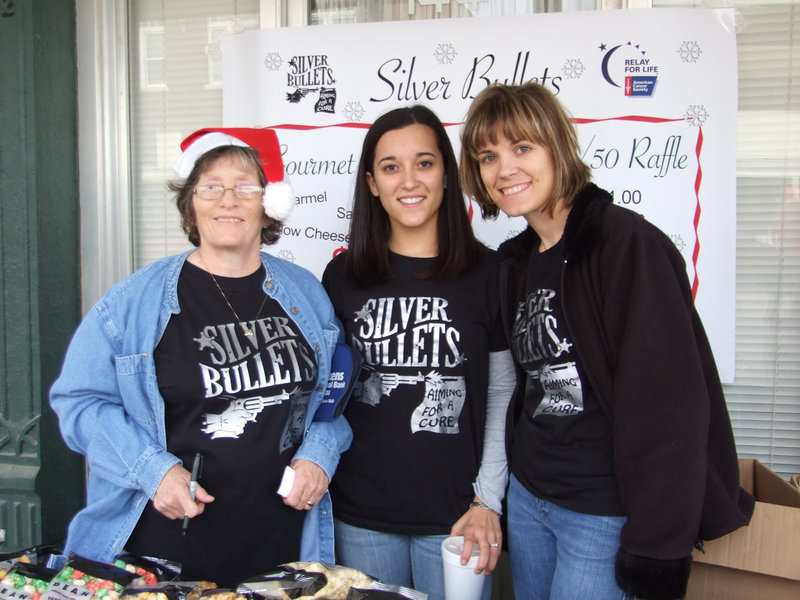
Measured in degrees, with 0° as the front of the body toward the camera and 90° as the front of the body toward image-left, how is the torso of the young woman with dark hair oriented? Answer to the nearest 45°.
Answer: approximately 0°

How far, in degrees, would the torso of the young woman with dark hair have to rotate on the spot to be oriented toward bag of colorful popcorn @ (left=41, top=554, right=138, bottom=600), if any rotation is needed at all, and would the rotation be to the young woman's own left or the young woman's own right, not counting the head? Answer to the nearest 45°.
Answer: approximately 45° to the young woman's own right

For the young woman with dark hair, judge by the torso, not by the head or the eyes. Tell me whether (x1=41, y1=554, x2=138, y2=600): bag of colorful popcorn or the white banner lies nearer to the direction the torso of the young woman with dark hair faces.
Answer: the bag of colorful popcorn

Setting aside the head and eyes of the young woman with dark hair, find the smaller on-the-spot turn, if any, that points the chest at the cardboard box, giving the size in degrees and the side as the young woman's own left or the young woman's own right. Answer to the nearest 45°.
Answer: approximately 90° to the young woman's own left
